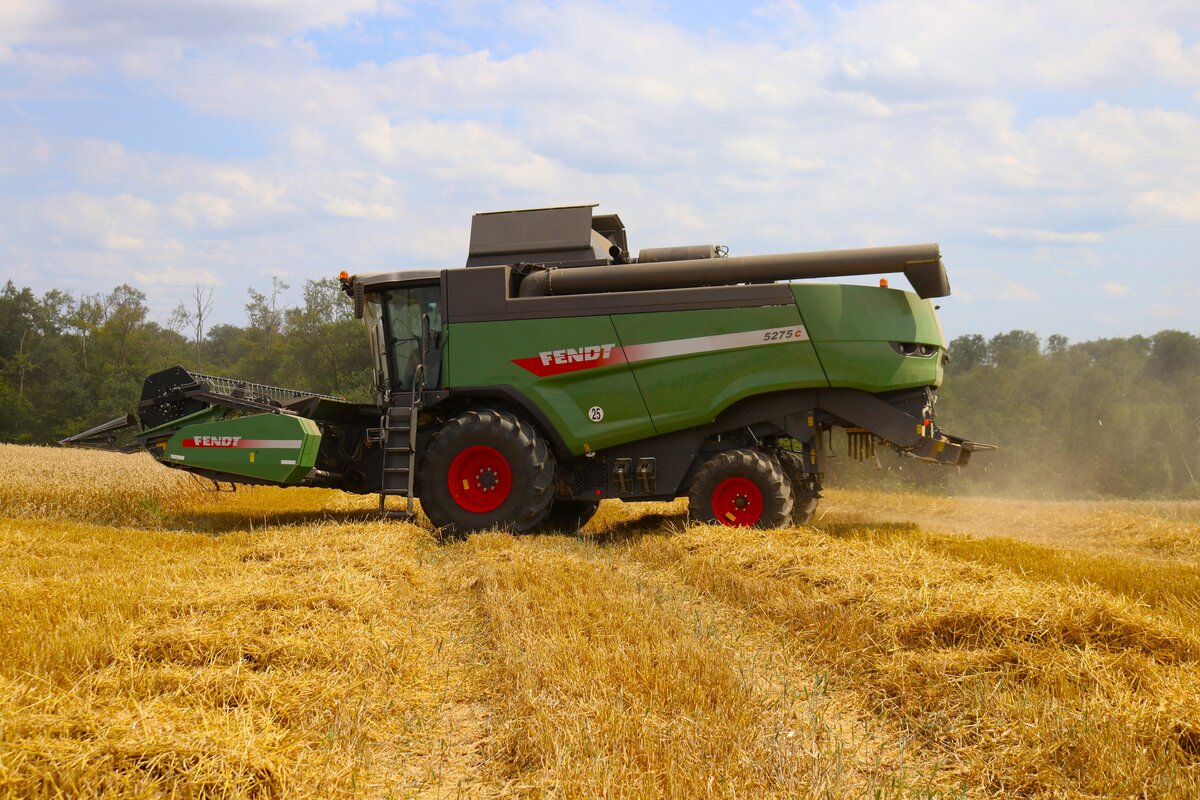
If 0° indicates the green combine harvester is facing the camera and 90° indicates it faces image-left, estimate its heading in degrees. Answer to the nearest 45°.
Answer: approximately 90°
